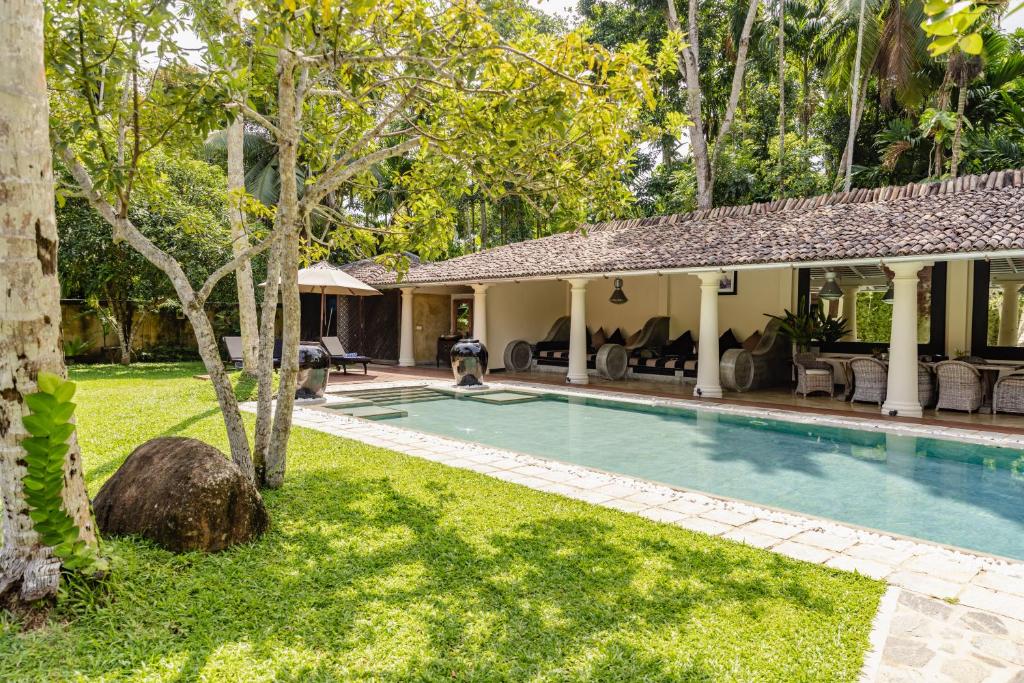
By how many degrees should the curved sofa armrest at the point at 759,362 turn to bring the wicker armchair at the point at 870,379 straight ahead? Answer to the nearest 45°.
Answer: approximately 90° to its left

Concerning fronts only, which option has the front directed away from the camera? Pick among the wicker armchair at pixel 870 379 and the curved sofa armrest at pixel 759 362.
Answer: the wicker armchair

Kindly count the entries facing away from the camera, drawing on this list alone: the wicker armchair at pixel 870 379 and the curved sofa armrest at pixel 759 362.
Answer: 1

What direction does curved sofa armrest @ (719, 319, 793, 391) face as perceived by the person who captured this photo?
facing the viewer and to the left of the viewer

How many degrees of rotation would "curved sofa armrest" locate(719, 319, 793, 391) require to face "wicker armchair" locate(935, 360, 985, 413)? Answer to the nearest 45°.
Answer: approximately 90° to its left

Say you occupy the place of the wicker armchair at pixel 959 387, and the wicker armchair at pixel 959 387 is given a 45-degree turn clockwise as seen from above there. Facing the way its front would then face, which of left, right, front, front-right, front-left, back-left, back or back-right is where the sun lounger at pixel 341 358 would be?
back

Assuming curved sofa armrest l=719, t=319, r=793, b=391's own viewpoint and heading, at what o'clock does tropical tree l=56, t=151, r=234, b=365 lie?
The tropical tree is roughly at 1 o'clock from the curved sofa armrest.

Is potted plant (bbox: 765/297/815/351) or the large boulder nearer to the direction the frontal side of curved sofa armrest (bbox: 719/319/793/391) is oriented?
the large boulder

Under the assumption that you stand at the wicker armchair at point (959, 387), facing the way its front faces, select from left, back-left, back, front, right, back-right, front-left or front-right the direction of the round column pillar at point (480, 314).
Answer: back-left

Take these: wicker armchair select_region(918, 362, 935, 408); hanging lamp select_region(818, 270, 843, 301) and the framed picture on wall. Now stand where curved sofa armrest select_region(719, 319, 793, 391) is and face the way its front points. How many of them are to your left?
2

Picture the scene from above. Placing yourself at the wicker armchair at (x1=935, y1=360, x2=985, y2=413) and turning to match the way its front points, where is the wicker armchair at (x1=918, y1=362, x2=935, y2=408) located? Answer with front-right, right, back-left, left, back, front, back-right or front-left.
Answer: left

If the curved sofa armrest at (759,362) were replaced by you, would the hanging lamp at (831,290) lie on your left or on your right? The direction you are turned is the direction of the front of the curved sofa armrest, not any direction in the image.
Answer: on your left

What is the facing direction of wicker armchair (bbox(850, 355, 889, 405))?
away from the camera

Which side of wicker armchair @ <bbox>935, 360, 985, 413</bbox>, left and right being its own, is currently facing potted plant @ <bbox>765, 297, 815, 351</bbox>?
left

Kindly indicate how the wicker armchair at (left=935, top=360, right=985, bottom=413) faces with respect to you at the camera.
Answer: facing away from the viewer and to the right of the viewer
